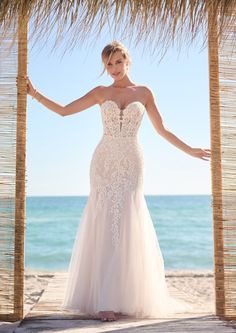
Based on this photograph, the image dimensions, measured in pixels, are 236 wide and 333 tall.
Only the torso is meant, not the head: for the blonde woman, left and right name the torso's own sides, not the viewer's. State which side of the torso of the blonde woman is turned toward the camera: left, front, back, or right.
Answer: front

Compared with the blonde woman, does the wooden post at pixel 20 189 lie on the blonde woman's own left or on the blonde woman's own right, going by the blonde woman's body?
on the blonde woman's own right

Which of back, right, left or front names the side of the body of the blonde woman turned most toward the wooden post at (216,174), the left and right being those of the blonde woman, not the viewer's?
left
